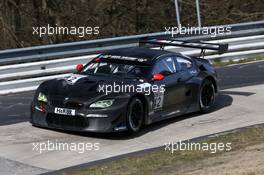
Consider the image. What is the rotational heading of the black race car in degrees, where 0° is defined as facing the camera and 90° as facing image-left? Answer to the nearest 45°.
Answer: approximately 45°
